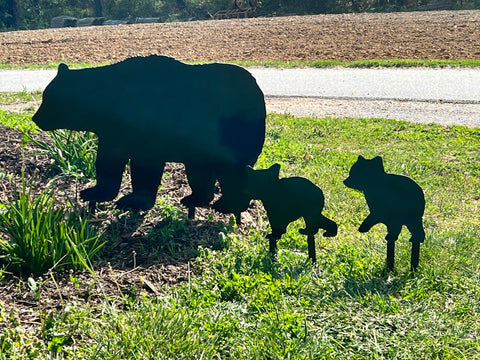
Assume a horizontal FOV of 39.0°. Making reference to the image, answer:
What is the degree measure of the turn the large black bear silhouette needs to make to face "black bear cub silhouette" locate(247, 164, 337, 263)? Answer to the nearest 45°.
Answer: approximately 135° to its left

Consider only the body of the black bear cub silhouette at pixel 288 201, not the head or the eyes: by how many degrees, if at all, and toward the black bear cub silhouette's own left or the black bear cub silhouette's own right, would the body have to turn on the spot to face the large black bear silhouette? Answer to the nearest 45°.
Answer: approximately 45° to the black bear cub silhouette's own right

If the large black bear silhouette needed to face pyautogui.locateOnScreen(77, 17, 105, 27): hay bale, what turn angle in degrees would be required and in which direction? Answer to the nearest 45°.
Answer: approximately 90° to its right

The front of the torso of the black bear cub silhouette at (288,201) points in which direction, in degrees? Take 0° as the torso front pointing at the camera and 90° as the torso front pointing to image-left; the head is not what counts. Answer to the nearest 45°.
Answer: approximately 90°

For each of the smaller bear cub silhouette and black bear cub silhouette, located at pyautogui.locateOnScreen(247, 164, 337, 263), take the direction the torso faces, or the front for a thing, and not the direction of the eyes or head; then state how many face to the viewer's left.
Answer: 2

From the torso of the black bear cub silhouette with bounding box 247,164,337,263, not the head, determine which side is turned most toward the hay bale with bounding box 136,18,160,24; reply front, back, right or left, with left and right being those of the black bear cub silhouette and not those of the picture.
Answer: right

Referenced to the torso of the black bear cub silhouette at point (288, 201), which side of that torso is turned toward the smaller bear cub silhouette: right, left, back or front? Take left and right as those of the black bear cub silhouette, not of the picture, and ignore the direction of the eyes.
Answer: back

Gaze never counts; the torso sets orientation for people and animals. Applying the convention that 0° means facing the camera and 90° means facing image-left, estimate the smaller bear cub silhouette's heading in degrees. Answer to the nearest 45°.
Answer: approximately 90°

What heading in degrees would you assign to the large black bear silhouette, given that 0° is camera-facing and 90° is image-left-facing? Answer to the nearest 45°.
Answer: approximately 90°

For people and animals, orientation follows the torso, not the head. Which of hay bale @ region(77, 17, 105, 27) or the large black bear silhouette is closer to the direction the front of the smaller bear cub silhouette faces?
the large black bear silhouette

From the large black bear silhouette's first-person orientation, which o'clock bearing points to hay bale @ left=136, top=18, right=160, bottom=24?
The hay bale is roughly at 3 o'clock from the large black bear silhouette.
